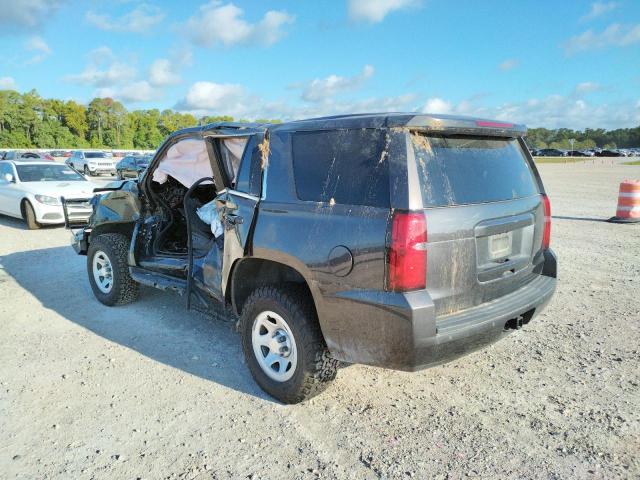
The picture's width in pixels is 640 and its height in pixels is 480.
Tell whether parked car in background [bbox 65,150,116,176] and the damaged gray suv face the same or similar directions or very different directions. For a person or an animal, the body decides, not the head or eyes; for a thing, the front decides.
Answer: very different directions

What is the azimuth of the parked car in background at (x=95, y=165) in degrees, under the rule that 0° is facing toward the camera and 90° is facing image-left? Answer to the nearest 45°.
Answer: approximately 315°

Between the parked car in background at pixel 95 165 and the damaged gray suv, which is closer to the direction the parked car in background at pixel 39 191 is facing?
the damaged gray suv

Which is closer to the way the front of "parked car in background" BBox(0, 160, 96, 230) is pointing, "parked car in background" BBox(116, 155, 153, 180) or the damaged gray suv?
the damaged gray suv

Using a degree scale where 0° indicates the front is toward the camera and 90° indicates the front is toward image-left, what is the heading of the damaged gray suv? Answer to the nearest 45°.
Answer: approximately 135°

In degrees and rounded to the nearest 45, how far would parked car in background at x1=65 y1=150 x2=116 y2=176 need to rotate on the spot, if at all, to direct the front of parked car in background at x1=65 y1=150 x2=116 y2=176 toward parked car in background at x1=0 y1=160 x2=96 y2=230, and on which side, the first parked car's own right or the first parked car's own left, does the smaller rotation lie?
approximately 45° to the first parked car's own right

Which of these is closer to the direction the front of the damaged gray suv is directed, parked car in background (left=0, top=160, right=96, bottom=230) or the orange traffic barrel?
the parked car in background
